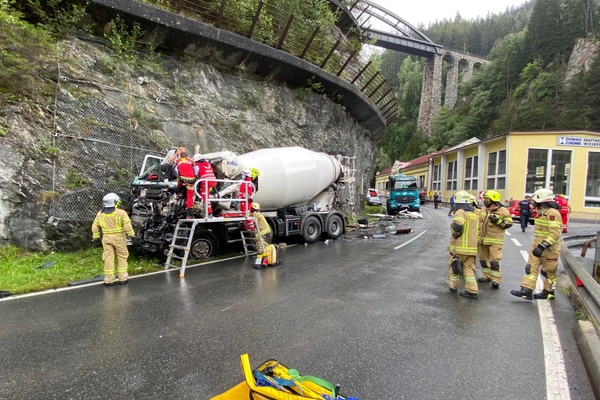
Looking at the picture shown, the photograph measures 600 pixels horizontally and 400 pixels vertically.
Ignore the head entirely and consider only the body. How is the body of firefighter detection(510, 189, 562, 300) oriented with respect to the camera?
to the viewer's left

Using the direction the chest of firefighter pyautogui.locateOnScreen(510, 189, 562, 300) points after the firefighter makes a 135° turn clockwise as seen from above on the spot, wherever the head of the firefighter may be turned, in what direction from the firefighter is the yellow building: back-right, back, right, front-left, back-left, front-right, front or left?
front-left

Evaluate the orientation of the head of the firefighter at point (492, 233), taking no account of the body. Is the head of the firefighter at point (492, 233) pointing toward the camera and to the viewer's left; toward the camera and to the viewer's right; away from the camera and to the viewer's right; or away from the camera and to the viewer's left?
toward the camera and to the viewer's left

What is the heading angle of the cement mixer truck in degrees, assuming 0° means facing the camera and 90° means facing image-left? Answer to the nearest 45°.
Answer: approximately 45°

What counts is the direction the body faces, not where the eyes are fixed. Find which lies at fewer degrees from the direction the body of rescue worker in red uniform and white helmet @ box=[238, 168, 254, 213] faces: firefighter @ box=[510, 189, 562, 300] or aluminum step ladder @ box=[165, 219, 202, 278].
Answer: the aluminum step ladder

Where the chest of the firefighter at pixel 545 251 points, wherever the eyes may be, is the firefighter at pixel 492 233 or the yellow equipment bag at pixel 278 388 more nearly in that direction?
the firefighter

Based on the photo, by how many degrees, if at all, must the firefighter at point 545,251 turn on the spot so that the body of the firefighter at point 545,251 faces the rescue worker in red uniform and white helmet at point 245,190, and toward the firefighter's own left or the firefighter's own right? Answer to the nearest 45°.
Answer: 0° — they already face them

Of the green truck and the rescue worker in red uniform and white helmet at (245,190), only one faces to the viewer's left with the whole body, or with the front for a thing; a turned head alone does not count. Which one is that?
the rescue worker in red uniform and white helmet

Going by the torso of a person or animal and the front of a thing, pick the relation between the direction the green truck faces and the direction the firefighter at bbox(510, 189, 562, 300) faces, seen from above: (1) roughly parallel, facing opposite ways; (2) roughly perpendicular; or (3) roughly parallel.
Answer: roughly perpendicular

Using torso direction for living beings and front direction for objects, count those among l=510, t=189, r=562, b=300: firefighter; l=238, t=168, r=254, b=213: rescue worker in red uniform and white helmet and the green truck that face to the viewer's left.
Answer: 2

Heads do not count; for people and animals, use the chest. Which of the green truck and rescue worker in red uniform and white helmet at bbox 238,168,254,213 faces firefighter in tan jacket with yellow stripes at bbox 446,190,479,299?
the green truck

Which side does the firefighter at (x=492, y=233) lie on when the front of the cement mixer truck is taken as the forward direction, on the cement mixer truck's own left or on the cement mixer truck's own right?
on the cement mixer truck's own left

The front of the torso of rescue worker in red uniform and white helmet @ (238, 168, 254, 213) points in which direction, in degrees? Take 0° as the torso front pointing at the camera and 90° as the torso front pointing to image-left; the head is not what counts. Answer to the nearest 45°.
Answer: approximately 90°
